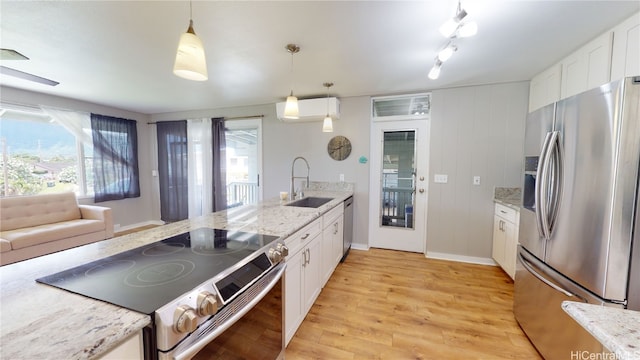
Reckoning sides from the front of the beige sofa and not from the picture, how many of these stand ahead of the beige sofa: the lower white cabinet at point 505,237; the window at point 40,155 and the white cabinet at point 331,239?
2

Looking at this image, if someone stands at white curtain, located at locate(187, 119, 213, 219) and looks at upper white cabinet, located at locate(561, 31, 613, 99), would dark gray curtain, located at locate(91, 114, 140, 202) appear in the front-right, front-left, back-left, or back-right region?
back-right

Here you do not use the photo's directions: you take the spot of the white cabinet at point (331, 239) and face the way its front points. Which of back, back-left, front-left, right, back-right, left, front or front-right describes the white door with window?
front-left

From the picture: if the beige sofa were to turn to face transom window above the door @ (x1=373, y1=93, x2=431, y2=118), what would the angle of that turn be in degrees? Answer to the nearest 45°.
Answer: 0° — it already faces it

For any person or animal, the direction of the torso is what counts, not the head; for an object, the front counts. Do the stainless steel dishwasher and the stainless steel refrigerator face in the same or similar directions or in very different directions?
very different directions

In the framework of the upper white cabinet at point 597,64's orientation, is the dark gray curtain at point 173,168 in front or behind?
in front

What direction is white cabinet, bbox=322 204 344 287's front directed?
to the viewer's right

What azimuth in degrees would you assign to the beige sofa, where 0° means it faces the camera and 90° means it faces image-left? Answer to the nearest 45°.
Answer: approximately 315°
